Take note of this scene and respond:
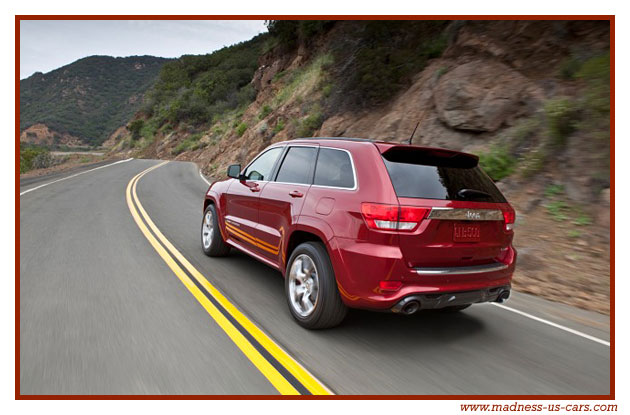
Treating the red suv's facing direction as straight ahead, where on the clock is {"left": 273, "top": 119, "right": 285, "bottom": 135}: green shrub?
The green shrub is roughly at 1 o'clock from the red suv.

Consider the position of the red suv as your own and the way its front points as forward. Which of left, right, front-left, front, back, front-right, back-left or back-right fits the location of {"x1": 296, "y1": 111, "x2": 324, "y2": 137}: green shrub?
front-right

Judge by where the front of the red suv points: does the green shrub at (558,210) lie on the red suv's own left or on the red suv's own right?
on the red suv's own right

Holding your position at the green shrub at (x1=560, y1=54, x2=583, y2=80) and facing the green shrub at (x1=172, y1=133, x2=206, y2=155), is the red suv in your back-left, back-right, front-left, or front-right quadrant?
back-left

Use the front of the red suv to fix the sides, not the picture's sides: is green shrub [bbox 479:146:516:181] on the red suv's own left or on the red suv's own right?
on the red suv's own right

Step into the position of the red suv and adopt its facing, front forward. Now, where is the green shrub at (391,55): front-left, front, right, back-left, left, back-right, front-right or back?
front-right

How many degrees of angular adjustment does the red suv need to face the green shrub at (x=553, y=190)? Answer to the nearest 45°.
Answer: approximately 90° to its right

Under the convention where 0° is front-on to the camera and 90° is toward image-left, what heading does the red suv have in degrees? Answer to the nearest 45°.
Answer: approximately 135°

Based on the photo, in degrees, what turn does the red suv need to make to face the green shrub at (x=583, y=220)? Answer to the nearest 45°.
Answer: approximately 90° to its right

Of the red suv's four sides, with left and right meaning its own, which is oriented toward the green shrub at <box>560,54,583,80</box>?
right
